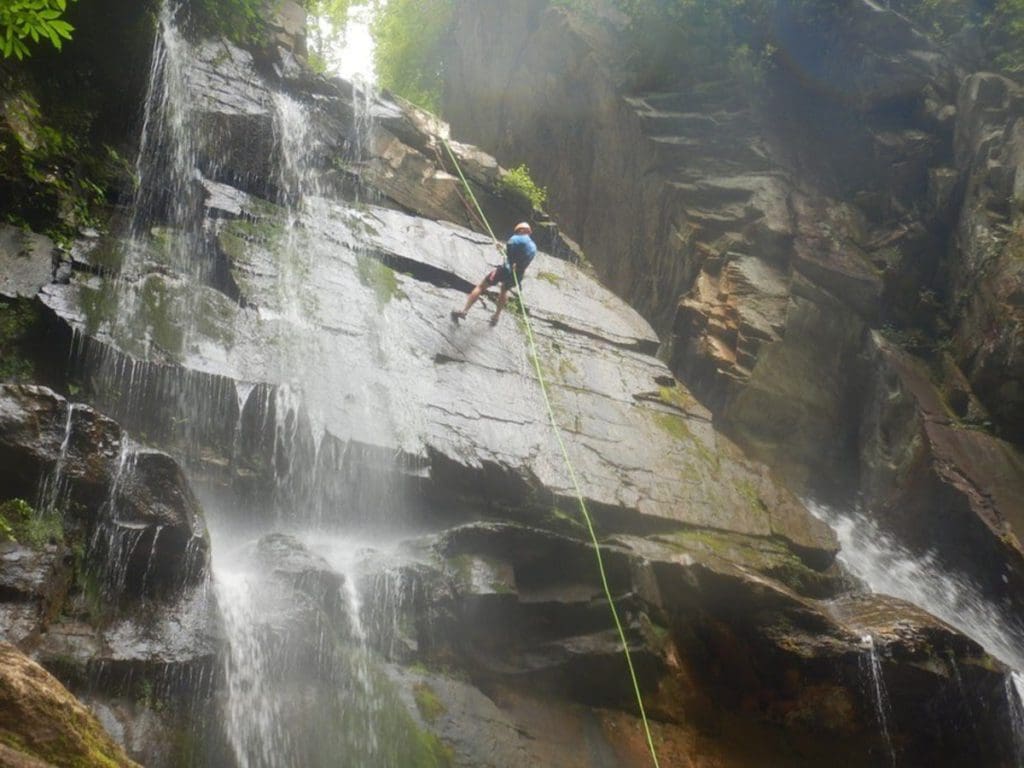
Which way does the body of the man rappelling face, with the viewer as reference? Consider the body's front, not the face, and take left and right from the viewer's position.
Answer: facing away from the viewer and to the left of the viewer

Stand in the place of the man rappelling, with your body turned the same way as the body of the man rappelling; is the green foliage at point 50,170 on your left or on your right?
on your left

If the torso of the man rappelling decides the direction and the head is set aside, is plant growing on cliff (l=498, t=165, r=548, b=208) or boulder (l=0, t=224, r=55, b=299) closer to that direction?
the plant growing on cliff

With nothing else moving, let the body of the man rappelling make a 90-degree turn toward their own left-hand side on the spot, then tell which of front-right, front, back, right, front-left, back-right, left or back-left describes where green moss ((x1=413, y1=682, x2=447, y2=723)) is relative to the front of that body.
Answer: front-left

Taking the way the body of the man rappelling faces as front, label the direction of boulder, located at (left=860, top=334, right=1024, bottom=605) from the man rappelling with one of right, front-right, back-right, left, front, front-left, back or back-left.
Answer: back-right

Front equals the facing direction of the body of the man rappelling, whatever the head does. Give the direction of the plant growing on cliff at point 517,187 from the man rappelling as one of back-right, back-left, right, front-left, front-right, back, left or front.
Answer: front-right

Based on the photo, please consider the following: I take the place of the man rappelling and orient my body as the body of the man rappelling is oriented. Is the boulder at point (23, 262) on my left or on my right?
on my left
